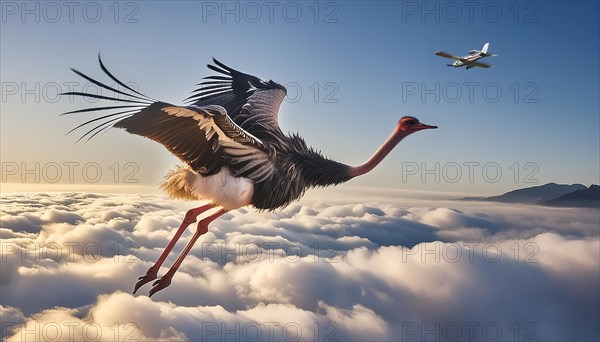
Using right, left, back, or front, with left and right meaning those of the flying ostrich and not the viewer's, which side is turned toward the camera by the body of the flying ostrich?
right
